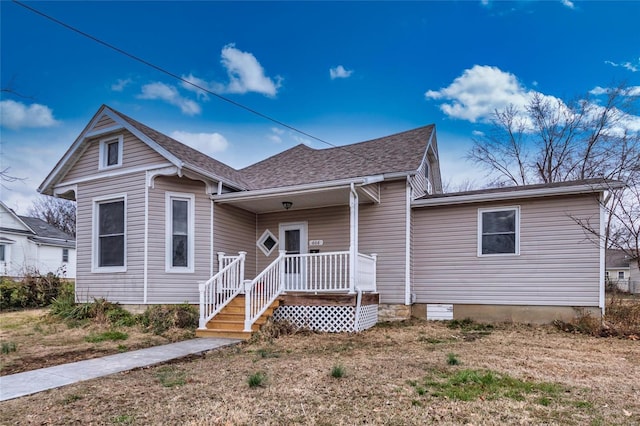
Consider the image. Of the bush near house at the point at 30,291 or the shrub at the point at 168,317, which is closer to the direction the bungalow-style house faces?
the shrub

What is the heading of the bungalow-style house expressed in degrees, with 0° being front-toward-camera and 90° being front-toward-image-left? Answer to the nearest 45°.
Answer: approximately 0°

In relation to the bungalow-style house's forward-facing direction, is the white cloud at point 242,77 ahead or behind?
behind
